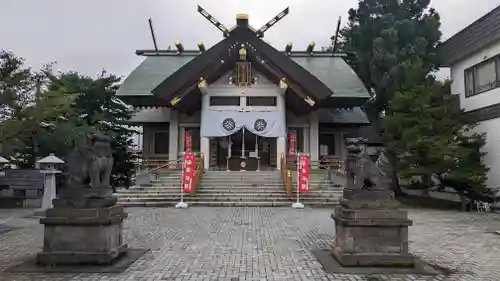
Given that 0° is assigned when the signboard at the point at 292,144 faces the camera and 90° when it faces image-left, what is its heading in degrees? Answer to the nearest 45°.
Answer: approximately 0°

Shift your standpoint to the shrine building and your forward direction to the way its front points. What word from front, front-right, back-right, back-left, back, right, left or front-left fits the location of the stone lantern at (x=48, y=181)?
front-right

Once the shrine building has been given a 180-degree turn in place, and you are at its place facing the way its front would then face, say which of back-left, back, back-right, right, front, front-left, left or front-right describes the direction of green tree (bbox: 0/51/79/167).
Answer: back-left

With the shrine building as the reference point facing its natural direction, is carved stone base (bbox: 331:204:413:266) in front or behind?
in front

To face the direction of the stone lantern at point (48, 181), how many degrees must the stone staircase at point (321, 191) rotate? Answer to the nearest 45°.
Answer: approximately 45° to its right

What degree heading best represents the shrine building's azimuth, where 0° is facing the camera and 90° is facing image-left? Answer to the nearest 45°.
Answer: approximately 0°

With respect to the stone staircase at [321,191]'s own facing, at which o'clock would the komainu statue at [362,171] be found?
The komainu statue is roughly at 12 o'clock from the stone staircase.

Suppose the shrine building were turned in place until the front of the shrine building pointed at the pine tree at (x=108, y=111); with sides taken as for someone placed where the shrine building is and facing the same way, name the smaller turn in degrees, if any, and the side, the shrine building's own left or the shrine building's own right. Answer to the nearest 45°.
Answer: approximately 90° to the shrine building's own right

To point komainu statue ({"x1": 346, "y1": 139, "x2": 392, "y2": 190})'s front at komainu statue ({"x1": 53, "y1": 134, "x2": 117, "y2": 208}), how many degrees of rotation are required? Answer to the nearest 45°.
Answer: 0° — it already faces it

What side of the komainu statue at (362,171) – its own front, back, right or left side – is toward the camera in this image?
left

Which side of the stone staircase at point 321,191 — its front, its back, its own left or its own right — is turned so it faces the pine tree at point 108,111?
right
